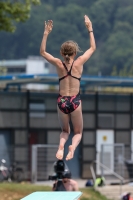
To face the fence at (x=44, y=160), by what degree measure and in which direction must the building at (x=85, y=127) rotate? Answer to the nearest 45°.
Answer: approximately 45° to its right

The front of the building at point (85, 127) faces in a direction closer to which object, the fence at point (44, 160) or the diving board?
the diving board

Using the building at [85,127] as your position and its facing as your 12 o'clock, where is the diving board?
The diving board is roughly at 12 o'clock from the building.

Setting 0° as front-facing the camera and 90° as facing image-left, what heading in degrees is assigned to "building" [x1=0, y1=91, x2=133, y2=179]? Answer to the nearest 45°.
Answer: approximately 0°
